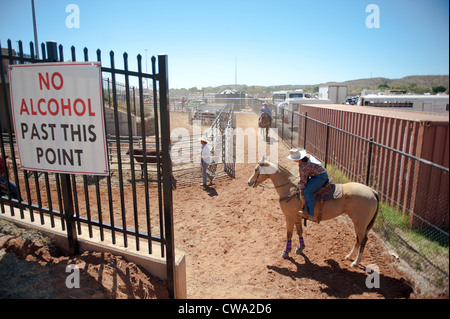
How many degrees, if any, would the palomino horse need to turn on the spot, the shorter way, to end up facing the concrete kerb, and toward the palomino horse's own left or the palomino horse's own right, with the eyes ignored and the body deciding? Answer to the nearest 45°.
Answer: approximately 45° to the palomino horse's own left

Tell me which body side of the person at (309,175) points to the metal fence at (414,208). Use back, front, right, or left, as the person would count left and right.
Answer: back

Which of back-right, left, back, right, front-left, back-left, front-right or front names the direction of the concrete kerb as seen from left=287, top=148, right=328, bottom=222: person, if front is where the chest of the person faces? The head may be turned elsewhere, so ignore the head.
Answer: front-left

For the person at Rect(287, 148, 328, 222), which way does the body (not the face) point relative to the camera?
to the viewer's left

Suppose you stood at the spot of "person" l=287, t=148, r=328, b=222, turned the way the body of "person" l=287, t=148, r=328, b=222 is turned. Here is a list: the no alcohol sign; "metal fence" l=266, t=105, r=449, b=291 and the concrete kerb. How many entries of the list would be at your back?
1

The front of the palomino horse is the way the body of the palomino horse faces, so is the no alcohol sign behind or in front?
in front

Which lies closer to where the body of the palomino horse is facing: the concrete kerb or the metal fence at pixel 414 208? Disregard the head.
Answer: the concrete kerb

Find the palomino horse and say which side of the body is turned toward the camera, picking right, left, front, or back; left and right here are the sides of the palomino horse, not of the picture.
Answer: left
